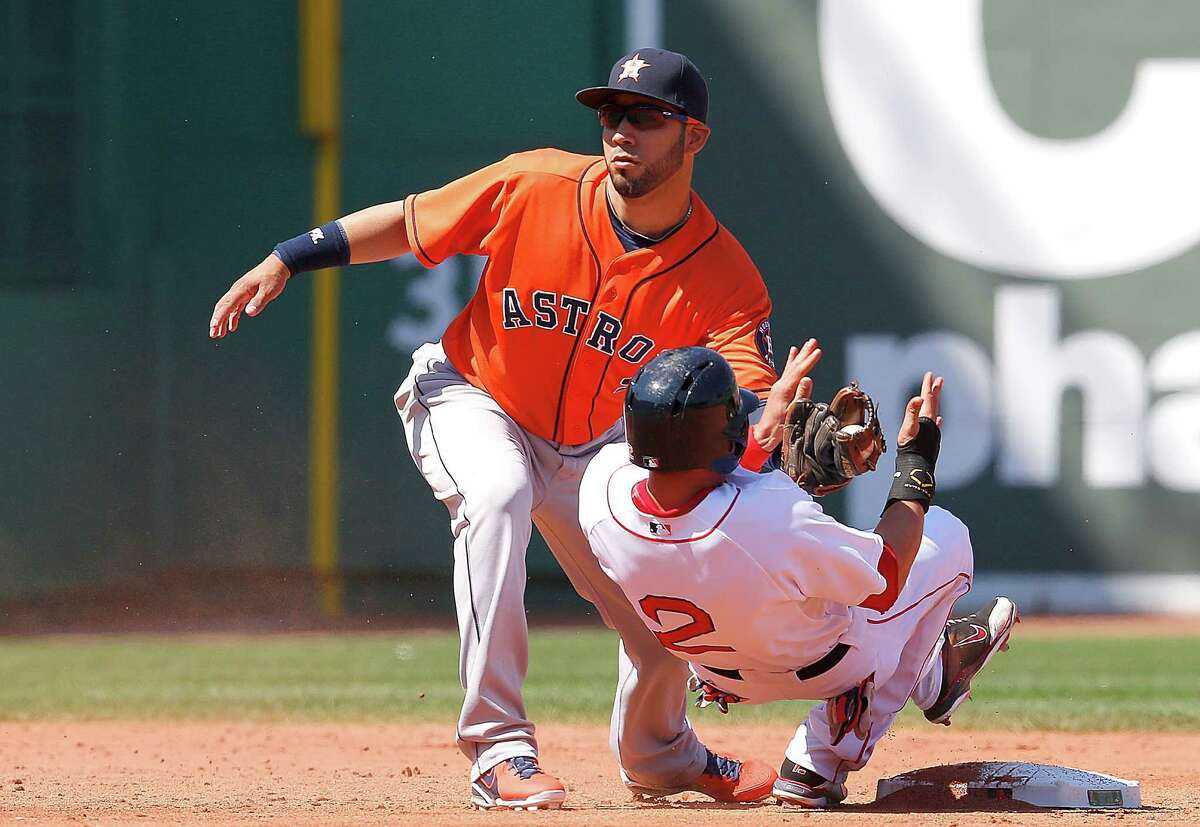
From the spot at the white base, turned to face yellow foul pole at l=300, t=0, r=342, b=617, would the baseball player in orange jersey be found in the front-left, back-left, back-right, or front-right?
front-left

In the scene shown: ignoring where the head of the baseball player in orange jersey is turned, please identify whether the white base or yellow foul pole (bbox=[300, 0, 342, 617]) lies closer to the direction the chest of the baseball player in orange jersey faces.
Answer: the white base

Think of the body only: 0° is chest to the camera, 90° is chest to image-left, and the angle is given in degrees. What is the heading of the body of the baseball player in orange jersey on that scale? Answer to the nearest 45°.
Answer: approximately 0°

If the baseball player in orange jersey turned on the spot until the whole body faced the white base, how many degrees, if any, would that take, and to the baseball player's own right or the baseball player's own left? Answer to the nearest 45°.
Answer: approximately 90° to the baseball player's own left

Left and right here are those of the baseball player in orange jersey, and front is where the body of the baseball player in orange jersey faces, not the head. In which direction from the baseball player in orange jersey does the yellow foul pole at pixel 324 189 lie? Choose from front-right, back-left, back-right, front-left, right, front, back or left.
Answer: back

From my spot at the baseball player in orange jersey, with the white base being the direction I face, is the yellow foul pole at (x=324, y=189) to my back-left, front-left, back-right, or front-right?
back-left
